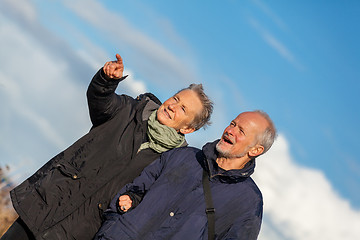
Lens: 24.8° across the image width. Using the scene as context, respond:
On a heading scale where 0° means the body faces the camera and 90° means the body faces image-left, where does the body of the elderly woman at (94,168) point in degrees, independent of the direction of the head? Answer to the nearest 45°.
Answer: approximately 0°

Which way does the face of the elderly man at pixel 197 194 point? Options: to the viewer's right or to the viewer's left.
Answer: to the viewer's left
